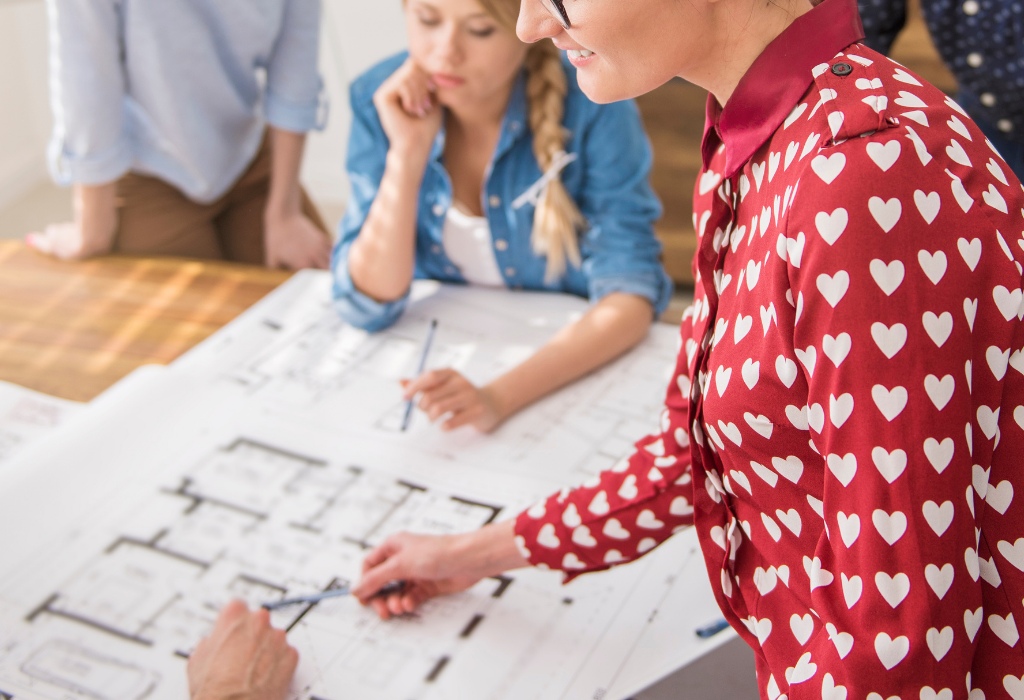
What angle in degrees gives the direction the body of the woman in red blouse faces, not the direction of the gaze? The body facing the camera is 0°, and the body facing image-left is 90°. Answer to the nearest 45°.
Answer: approximately 90°

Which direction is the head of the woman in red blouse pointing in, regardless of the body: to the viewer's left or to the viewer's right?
to the viewer's left
